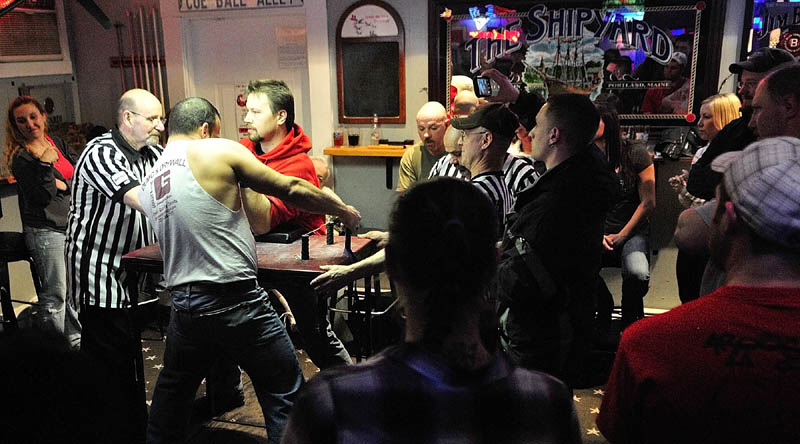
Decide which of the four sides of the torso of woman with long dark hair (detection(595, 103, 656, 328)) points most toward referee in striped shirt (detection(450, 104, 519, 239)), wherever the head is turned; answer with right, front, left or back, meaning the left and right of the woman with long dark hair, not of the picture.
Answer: front

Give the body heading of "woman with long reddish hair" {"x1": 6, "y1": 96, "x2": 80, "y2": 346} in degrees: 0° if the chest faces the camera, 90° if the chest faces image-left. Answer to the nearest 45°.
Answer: approximately 315°

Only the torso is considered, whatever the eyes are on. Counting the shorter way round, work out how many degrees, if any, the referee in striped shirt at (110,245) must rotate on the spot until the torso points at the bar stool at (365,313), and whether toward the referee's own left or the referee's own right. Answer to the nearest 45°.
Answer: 0° — they already face it

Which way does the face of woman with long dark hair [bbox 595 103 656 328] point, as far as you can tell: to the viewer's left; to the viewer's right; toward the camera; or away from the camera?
to the viewer's left

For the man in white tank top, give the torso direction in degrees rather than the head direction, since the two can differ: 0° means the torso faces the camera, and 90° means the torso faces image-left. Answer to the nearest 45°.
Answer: approximately 225°

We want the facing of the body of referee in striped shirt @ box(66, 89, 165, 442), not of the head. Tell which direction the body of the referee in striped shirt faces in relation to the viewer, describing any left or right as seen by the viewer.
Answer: facing to the right of the viewer

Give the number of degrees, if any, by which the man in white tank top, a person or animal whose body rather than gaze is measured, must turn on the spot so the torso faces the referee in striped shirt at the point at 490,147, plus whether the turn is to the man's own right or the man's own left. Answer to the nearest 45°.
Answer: approximately 45° to the man's own right

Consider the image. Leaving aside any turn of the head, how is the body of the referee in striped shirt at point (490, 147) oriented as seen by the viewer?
to the viewer's left

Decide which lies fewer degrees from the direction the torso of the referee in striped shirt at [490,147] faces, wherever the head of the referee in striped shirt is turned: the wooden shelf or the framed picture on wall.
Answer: the wooden shelf

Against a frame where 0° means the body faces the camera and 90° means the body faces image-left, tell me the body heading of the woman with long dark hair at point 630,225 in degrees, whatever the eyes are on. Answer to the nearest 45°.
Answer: approximately 45°

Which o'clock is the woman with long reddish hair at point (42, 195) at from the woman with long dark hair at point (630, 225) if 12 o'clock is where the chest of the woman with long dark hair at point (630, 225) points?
the woman with long reddish hair at point (42, 195) is roughly at 1 o'clock from the woman with long dark hair at point (630, 225).

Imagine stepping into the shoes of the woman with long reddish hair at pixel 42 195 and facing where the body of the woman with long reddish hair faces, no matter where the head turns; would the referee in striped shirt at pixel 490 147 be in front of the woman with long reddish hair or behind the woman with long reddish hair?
in front

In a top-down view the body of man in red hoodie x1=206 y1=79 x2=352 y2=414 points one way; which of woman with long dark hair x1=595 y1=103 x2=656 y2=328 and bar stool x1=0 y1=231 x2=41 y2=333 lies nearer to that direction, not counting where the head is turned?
the bar stool

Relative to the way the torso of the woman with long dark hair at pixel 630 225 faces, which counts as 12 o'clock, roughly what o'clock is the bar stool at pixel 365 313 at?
The bar stool is roughly at 12 o'clock from the woman with long dark hair.
